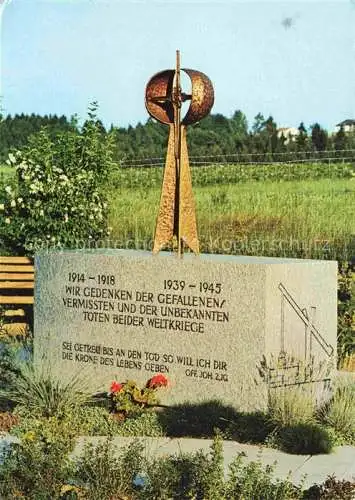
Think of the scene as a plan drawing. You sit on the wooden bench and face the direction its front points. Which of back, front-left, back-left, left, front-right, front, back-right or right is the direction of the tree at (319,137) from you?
back-left

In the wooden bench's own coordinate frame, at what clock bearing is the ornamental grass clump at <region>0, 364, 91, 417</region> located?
The ornamental grass clump is roughly at 12 o'clock from the wooden bench.

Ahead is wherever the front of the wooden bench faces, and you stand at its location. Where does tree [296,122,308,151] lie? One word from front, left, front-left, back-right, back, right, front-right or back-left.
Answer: back-left

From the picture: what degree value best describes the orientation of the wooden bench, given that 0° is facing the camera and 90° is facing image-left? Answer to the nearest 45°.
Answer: approximately 0°

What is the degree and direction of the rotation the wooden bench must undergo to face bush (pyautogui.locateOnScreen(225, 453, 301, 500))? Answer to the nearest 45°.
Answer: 0° — it already faces it

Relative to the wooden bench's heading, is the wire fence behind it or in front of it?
behind

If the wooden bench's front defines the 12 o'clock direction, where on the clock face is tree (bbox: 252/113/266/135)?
The tree is roughly at 7 o'clock from the wooden bench.

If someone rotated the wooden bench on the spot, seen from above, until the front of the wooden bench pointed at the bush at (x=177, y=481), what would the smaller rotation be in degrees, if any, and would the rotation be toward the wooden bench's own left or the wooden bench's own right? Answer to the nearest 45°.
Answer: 0° — it already faces it

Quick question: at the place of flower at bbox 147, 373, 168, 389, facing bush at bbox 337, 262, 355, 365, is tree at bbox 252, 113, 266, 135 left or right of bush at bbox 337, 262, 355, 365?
left
